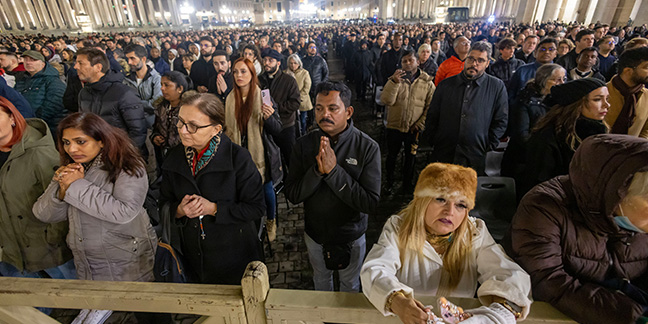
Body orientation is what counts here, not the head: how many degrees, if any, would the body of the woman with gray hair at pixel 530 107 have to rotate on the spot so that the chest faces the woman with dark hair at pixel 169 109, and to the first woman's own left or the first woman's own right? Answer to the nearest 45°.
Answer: approximately 135° to the first woman's own right

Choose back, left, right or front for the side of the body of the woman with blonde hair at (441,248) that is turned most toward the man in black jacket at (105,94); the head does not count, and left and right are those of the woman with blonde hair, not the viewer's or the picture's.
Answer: right

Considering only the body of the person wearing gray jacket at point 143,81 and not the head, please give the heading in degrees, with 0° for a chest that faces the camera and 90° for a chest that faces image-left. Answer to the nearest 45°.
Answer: approximately 45°

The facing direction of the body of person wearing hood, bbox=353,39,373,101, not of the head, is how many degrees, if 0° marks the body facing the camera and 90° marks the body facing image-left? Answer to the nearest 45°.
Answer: approximately 0°

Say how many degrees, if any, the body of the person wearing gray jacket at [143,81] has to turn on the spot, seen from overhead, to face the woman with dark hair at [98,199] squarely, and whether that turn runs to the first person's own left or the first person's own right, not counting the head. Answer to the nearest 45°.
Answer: approximately 45° to the first person's own left

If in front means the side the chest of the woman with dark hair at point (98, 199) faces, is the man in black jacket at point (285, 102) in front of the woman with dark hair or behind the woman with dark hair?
behind

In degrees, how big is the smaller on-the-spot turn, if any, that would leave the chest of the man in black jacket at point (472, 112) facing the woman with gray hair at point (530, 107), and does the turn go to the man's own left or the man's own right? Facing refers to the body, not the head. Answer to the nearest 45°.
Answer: approximately 135° to the man's own left

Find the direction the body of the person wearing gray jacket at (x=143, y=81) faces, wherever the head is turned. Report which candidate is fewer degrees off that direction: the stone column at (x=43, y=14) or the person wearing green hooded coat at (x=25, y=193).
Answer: the person wearing green hooded coat
